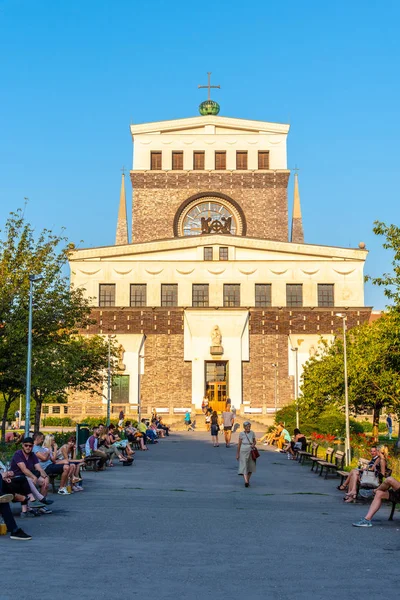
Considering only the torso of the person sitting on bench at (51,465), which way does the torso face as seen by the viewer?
to the viewer's right

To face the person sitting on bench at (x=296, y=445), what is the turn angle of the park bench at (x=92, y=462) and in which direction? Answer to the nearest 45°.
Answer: approximately 45° to its left

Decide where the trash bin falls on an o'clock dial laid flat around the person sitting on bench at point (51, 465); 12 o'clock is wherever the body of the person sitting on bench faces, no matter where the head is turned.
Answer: The trash bin is roughly at 9 o'clock from the person sitting on bench.

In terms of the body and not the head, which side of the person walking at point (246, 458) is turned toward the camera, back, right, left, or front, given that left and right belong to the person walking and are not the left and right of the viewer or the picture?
front

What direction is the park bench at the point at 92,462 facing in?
to the viewer's right

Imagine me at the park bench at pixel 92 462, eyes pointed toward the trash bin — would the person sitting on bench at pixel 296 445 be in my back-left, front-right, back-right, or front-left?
front-right

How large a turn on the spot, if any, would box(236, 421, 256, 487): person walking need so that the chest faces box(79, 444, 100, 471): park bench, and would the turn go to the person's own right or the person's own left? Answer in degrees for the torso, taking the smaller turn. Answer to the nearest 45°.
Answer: approximately 135° to the person's own right

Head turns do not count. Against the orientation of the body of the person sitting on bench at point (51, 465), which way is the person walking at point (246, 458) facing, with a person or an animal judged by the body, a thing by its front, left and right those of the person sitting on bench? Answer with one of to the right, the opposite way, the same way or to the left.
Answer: to the right

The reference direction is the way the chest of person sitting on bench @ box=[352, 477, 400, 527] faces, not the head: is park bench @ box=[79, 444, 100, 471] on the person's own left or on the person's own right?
on the person's own right

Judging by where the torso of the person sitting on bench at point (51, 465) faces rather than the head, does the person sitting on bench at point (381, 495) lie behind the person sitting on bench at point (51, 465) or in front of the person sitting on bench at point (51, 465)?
in front

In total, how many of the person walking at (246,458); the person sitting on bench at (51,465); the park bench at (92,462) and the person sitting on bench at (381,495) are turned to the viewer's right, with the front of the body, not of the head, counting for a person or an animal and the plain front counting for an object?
2

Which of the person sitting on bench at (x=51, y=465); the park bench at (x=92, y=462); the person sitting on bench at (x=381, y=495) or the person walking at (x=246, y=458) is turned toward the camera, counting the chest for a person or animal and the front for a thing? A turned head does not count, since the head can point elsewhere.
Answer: the person walking

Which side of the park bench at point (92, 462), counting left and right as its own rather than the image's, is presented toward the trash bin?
left

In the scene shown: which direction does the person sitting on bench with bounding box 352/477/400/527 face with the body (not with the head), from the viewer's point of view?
to the viewer's left

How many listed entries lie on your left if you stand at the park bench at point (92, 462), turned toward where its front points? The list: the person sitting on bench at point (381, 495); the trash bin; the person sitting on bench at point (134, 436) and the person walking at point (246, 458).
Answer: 2

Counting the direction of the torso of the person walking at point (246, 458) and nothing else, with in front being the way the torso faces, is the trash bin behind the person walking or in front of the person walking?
behind
